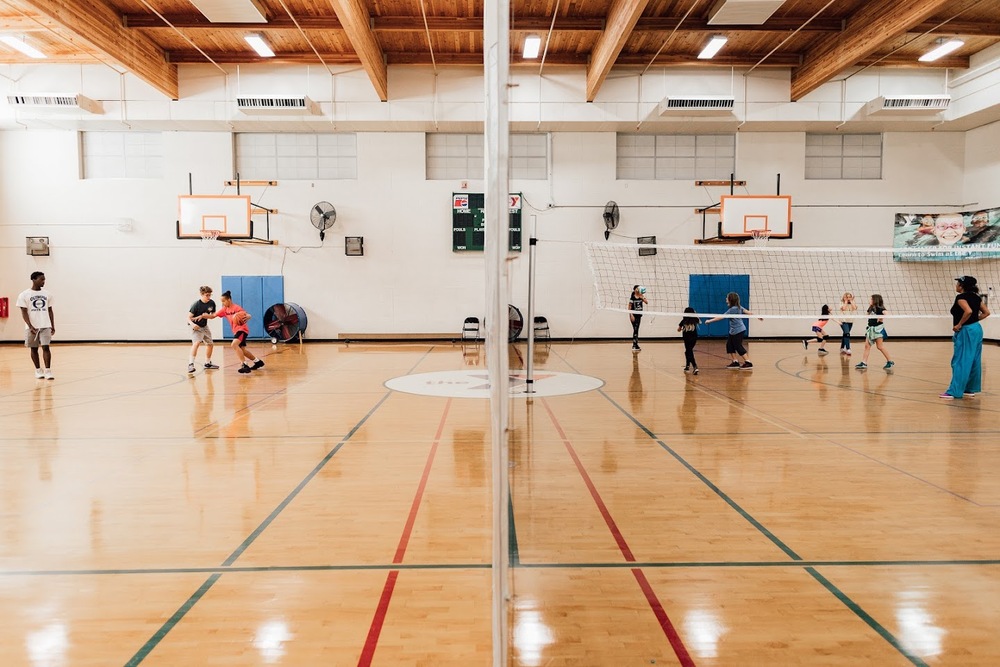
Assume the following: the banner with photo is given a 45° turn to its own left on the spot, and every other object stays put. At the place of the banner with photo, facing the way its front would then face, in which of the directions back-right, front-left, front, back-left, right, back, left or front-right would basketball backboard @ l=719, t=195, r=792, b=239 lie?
right

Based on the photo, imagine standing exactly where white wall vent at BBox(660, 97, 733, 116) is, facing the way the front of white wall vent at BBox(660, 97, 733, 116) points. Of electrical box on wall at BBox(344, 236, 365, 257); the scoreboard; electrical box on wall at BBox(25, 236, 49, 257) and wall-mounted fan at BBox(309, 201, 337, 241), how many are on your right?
4

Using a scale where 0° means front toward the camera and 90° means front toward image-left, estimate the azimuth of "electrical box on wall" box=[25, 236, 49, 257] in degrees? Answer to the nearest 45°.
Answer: approximately 0°

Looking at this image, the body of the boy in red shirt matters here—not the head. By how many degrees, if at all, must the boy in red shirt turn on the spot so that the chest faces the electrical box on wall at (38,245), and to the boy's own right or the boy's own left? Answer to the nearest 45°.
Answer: approximately 90° to the boy's own right

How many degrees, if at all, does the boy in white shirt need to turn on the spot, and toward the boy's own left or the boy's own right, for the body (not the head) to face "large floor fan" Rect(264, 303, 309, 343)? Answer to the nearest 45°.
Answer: approximately 135° to the boy's own left

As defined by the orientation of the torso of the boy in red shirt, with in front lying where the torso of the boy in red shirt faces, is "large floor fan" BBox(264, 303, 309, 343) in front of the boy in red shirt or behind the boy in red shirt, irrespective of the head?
behind

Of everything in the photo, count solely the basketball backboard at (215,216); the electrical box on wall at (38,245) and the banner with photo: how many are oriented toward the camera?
3

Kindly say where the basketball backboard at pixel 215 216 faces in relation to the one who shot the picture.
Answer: facing the viewer

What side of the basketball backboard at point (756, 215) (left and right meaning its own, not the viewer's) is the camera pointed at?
front

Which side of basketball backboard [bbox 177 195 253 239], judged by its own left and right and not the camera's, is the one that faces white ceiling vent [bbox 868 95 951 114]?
left

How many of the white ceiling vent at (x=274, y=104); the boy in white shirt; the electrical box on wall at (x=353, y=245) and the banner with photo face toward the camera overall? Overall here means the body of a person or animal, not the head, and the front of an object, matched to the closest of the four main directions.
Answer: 4
